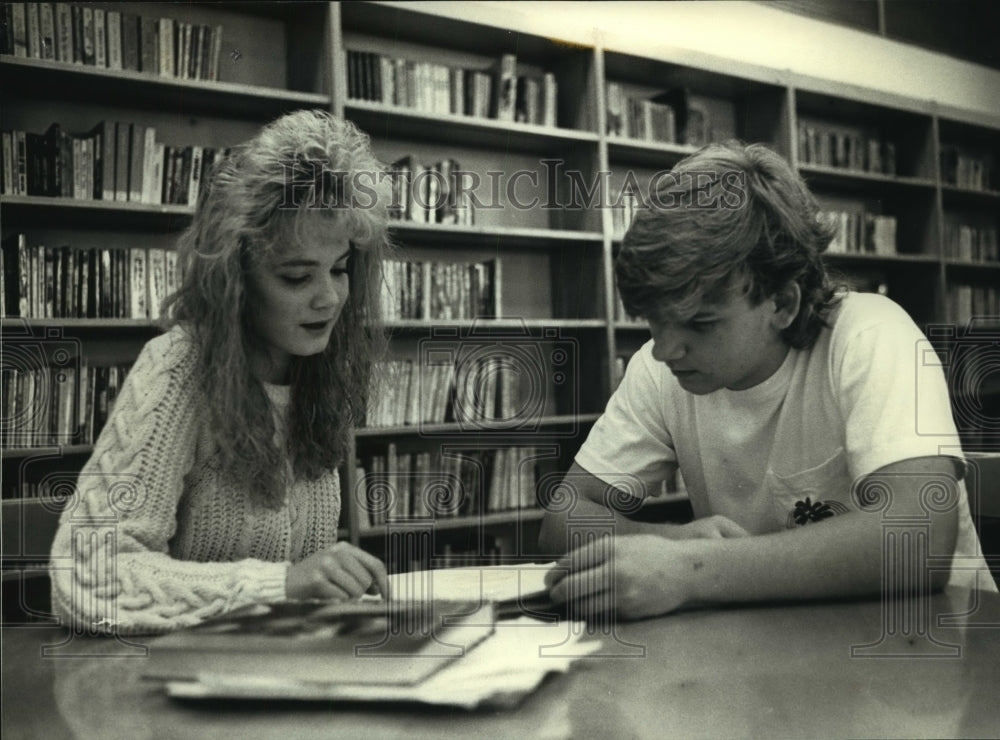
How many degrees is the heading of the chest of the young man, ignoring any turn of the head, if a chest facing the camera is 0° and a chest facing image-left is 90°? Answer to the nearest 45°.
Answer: approximately 45°

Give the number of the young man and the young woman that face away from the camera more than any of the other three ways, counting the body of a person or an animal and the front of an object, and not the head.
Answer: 0

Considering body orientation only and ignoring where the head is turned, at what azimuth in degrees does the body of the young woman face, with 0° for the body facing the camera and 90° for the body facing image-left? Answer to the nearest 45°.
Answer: approximately 315°

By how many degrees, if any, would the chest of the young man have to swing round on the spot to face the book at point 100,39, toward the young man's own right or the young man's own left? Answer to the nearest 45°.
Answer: approximately 45° to the young man's own right
